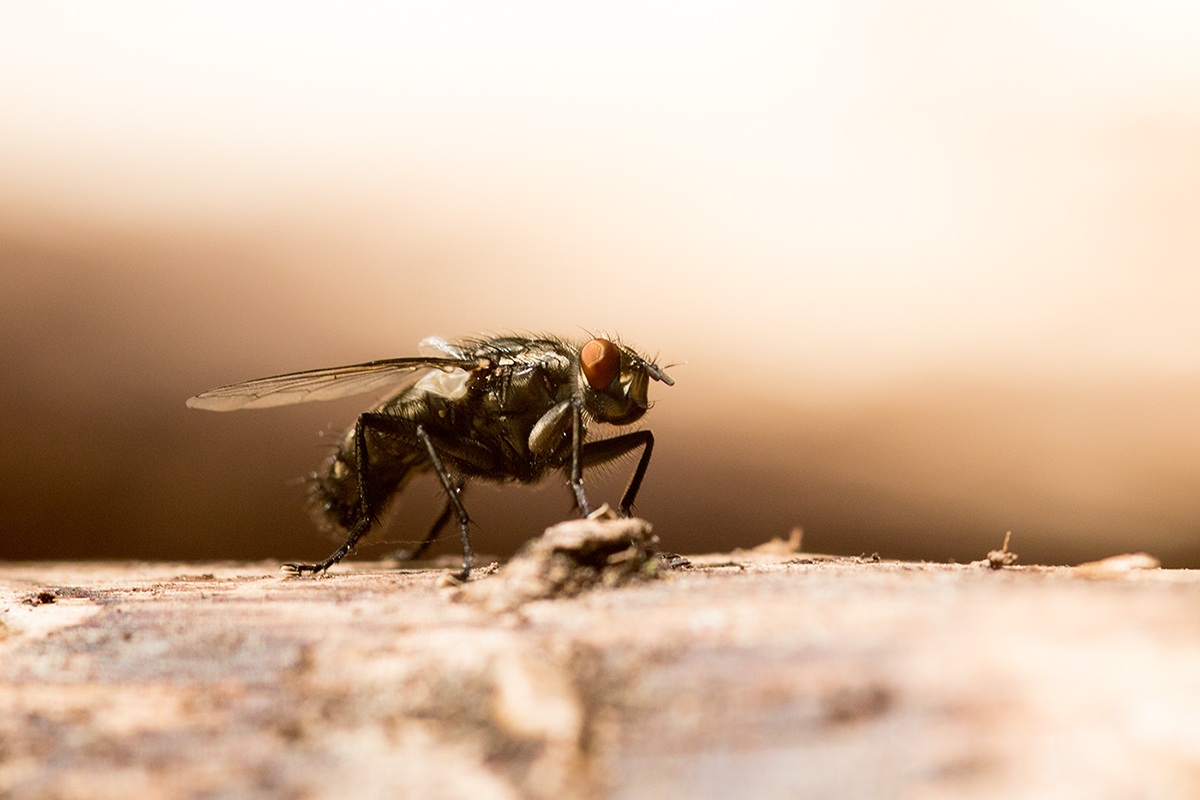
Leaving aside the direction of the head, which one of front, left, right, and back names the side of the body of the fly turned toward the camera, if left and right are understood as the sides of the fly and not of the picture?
right
